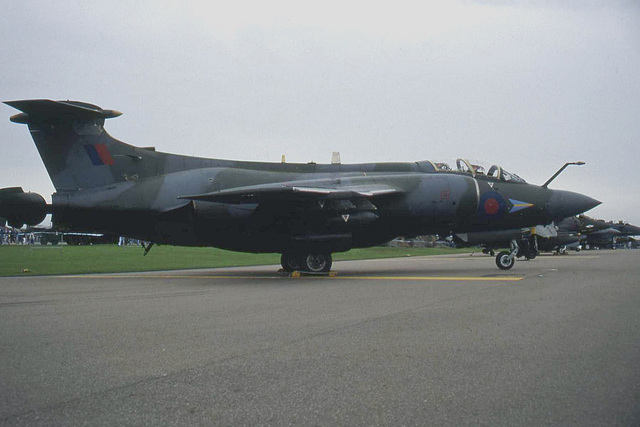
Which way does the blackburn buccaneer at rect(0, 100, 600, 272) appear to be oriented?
to the viewer's right
